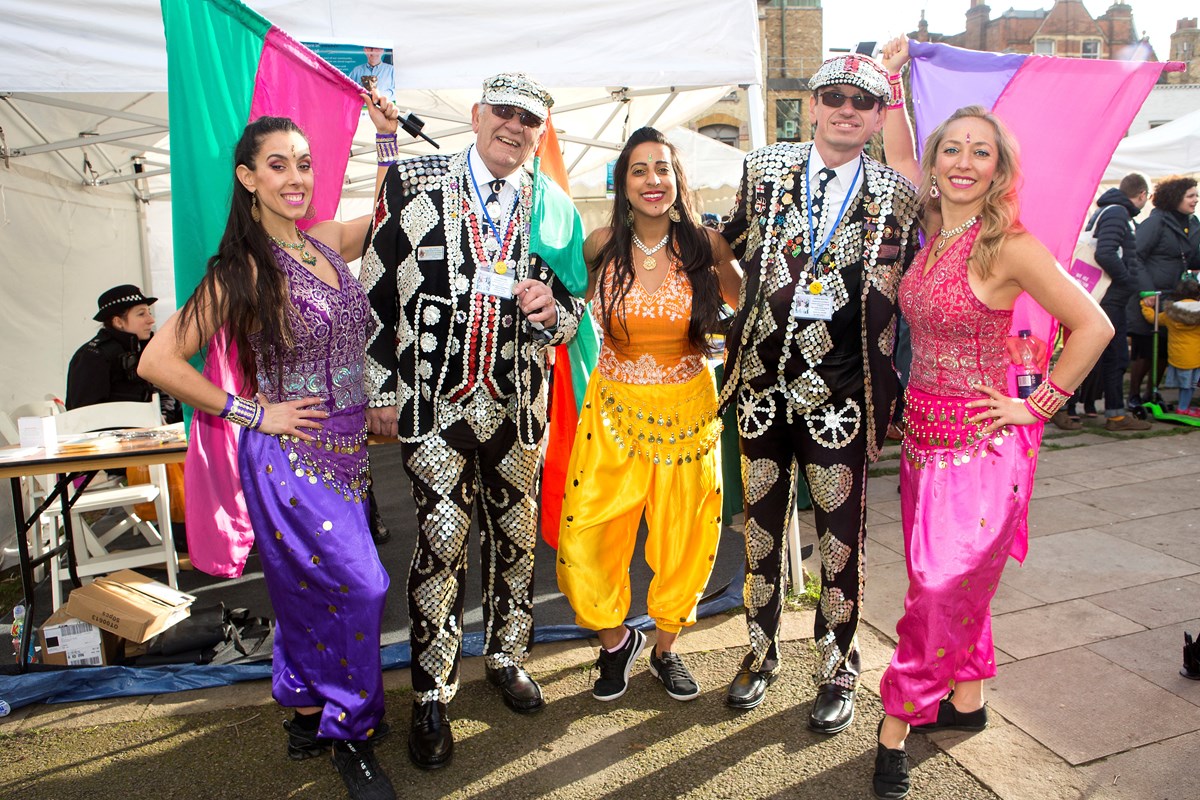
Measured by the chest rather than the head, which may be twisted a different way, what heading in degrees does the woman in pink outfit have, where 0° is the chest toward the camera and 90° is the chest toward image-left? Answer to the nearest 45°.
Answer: approximately 45°

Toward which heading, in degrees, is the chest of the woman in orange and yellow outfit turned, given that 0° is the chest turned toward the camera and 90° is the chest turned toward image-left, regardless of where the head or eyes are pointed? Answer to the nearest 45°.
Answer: approximately 0°

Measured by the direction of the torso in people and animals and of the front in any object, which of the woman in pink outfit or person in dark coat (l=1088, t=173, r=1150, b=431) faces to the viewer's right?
the person in dark coat

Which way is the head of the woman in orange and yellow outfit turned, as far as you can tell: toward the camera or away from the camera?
toward the camera

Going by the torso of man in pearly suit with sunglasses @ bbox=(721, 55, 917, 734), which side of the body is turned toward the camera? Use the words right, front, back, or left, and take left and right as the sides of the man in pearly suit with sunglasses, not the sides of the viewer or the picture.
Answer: front

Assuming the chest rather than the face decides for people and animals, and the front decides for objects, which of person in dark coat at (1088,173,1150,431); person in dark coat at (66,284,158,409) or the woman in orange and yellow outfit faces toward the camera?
the woman in orange and yellow outfit

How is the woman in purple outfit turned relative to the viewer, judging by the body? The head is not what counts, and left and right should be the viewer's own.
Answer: facing the viewer and to the right of the viewer

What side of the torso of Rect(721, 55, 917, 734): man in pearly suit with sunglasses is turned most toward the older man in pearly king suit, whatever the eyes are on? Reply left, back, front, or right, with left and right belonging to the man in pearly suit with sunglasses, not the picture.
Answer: right

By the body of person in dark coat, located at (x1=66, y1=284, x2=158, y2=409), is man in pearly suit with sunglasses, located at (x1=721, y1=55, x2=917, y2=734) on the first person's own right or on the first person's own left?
on the first person's own right

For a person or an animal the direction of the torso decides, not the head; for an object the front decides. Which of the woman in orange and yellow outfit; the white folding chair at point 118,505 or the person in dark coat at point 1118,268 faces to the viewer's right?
the person in dark coat

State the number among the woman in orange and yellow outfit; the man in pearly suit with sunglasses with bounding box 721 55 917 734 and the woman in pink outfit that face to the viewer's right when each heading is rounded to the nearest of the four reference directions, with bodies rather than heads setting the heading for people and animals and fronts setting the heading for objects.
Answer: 0

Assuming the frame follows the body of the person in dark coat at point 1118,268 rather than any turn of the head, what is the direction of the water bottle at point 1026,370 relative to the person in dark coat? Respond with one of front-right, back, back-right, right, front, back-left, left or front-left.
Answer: right
